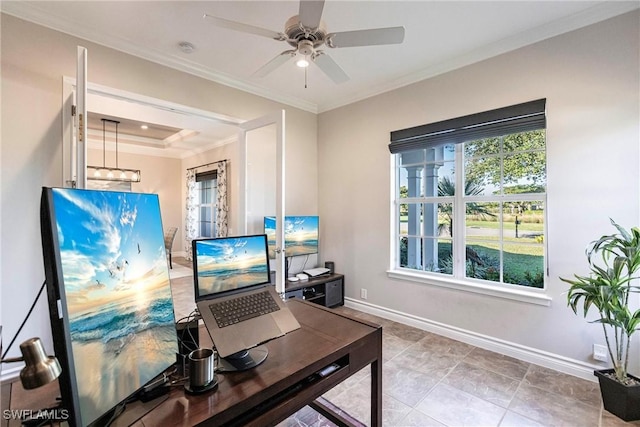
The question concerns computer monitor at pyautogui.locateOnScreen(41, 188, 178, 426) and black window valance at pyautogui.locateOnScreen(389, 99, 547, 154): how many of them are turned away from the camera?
0

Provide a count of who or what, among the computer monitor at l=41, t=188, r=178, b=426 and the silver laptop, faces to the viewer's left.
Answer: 0

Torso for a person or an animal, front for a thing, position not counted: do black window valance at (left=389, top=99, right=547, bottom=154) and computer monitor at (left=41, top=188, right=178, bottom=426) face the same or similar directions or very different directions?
very different directions

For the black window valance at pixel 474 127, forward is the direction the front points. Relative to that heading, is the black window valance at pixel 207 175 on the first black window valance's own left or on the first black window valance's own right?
on the first black window valance's own right

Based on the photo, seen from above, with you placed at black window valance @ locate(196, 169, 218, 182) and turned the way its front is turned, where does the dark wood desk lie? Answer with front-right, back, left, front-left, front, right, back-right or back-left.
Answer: front-left

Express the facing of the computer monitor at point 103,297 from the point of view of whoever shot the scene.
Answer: facing the viewer and to the right of the viewer

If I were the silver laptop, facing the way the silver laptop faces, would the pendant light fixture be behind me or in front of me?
behind

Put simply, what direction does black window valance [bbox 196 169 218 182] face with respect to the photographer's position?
facing the viewer and to the left of the viewer

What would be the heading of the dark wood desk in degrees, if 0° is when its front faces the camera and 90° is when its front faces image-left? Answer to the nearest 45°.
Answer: approximately 315°

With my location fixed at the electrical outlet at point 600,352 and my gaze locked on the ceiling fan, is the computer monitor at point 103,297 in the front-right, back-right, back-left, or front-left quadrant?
front-left

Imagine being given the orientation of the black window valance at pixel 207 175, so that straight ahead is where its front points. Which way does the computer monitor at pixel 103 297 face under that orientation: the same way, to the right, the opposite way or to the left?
to the left

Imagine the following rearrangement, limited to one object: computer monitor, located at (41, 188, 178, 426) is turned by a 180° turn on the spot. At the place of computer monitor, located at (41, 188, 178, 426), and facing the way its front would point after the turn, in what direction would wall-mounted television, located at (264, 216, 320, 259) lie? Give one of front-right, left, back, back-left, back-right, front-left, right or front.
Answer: right

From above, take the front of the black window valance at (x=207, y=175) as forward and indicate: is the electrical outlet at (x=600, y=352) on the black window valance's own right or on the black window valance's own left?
on the black window valance's own left

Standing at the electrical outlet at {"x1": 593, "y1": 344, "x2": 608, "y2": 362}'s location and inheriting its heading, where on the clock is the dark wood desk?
The dark wood desk is roughly at 11 o'clock from the electrical outlet.

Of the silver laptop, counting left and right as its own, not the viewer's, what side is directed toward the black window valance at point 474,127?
left

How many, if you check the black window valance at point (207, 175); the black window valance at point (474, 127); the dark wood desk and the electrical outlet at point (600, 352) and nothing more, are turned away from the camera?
0

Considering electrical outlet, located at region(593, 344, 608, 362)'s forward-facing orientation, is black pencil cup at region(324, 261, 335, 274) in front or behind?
in front
